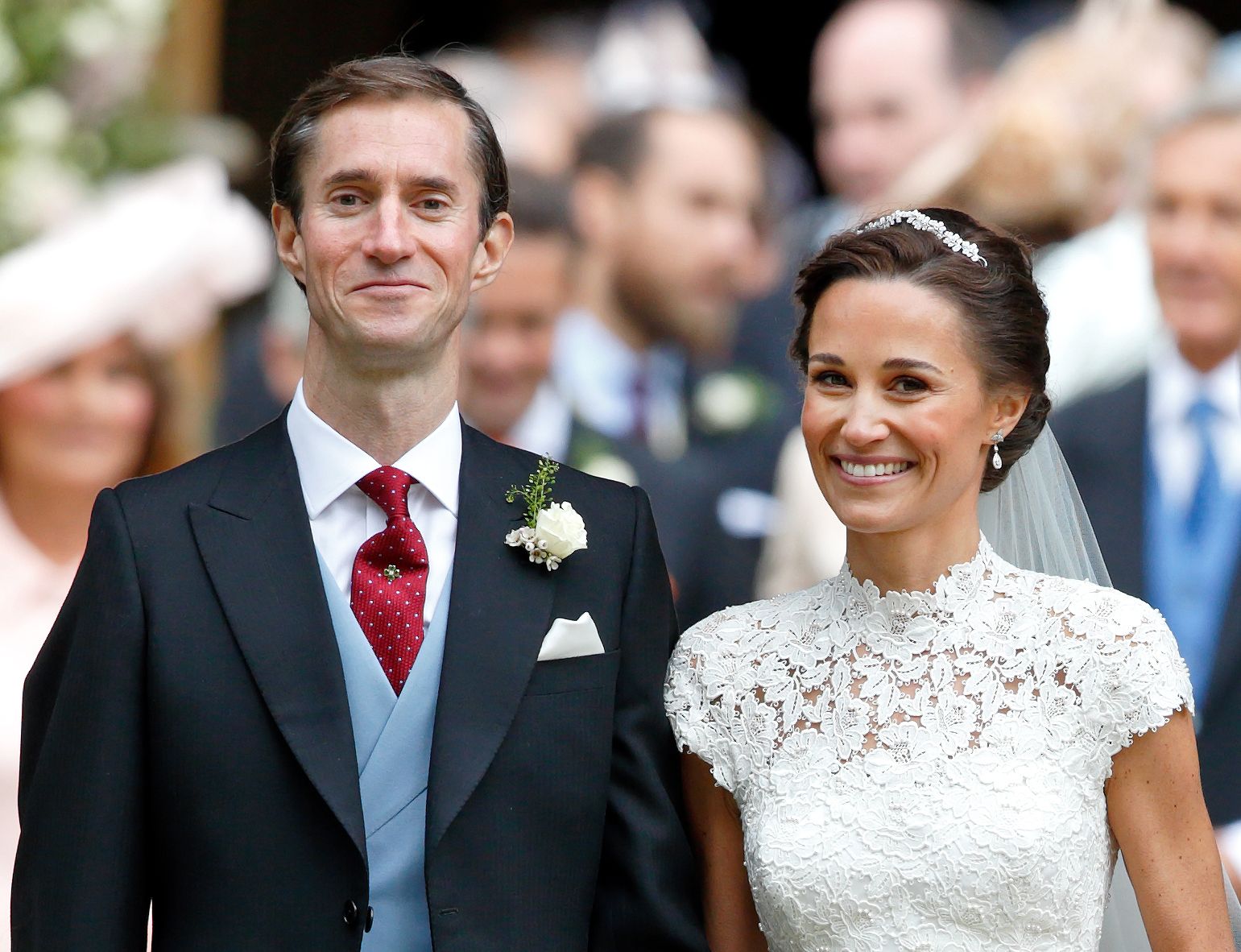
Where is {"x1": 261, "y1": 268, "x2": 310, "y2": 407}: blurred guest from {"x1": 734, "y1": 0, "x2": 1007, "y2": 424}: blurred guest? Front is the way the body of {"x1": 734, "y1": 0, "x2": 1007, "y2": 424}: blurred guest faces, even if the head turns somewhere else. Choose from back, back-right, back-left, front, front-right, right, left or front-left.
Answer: front-right

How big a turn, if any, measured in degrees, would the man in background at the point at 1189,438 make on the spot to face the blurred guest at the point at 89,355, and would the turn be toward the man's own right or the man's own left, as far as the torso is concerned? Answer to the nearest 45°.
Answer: approximately 90° to the man's own right

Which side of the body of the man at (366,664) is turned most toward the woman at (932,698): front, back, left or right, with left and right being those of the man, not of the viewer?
left

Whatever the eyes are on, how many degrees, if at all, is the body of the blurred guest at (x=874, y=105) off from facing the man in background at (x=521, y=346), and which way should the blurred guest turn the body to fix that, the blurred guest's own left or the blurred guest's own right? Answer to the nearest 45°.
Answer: approximately 45° to the blurred guest's own right

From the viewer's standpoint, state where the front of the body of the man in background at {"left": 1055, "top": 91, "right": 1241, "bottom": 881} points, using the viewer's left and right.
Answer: facing the viewer

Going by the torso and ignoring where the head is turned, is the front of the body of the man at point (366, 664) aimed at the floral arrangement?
no

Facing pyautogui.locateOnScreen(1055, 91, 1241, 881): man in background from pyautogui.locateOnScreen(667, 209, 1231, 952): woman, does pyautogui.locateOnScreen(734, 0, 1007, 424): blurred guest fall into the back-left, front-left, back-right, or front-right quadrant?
front-left

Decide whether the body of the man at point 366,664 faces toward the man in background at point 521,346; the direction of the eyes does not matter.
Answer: no

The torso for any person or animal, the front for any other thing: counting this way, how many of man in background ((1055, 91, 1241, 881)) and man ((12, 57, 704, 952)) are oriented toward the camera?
2

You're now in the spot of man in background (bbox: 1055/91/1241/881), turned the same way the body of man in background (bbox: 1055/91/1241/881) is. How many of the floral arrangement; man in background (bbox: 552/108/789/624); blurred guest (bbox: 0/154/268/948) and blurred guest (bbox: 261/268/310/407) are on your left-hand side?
0

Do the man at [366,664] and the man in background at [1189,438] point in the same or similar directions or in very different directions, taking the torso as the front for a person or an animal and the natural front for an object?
same or similar directions

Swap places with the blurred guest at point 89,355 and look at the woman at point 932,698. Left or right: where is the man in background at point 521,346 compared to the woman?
left

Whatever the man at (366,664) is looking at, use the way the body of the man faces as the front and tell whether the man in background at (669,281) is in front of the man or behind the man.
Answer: behind

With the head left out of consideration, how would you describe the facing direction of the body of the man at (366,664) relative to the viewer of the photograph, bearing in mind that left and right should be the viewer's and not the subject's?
facing the viewer

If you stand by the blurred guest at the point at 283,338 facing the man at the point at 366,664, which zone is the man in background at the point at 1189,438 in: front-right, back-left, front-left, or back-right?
front-left
